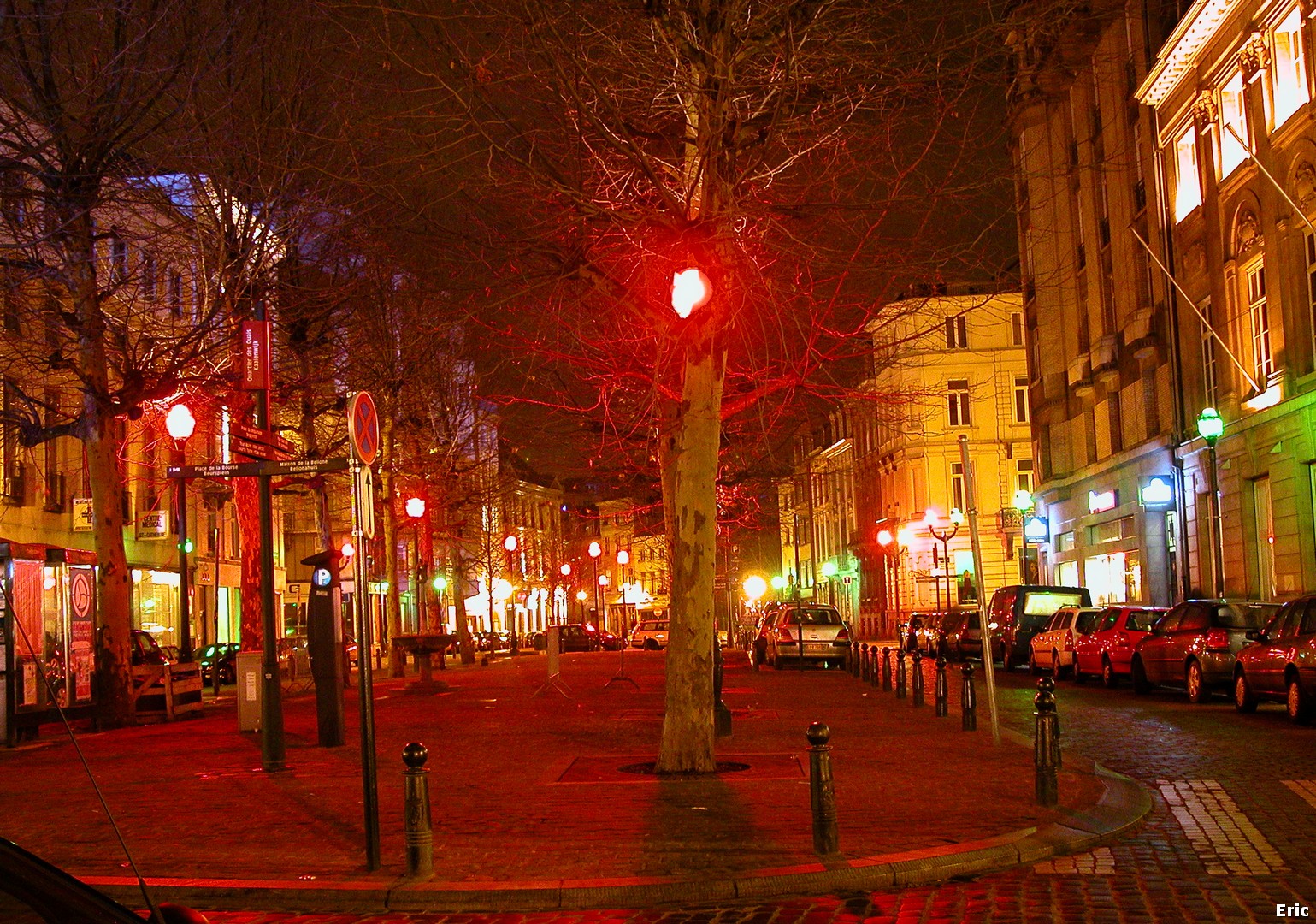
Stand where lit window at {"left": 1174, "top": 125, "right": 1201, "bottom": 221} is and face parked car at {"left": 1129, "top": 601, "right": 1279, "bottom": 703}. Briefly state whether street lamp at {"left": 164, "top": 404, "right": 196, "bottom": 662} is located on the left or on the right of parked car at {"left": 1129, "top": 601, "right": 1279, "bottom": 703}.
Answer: right

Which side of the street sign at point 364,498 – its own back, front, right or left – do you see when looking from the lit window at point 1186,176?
left

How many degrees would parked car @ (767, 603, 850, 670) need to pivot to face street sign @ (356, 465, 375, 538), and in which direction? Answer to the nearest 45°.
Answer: approximately 180°

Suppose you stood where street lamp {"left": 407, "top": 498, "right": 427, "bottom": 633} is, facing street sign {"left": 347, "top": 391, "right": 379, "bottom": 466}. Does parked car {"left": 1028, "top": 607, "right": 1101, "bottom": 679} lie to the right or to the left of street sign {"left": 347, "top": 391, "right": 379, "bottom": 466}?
left

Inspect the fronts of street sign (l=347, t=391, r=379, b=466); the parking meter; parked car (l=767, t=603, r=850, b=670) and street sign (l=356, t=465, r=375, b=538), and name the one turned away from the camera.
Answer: the parked car

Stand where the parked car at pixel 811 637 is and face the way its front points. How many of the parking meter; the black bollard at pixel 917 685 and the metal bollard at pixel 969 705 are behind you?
3

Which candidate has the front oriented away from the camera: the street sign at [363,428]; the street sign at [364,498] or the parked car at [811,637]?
the parked car

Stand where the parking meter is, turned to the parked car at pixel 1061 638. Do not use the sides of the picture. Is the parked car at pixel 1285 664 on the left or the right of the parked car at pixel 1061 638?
right

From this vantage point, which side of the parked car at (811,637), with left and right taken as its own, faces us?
back

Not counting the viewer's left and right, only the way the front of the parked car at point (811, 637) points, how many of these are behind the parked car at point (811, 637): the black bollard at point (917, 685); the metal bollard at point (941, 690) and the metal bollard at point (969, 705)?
3

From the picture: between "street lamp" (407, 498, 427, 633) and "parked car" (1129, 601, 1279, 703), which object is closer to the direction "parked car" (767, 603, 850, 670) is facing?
the street lamp

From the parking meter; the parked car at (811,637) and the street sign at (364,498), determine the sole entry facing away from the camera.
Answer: the parked car
